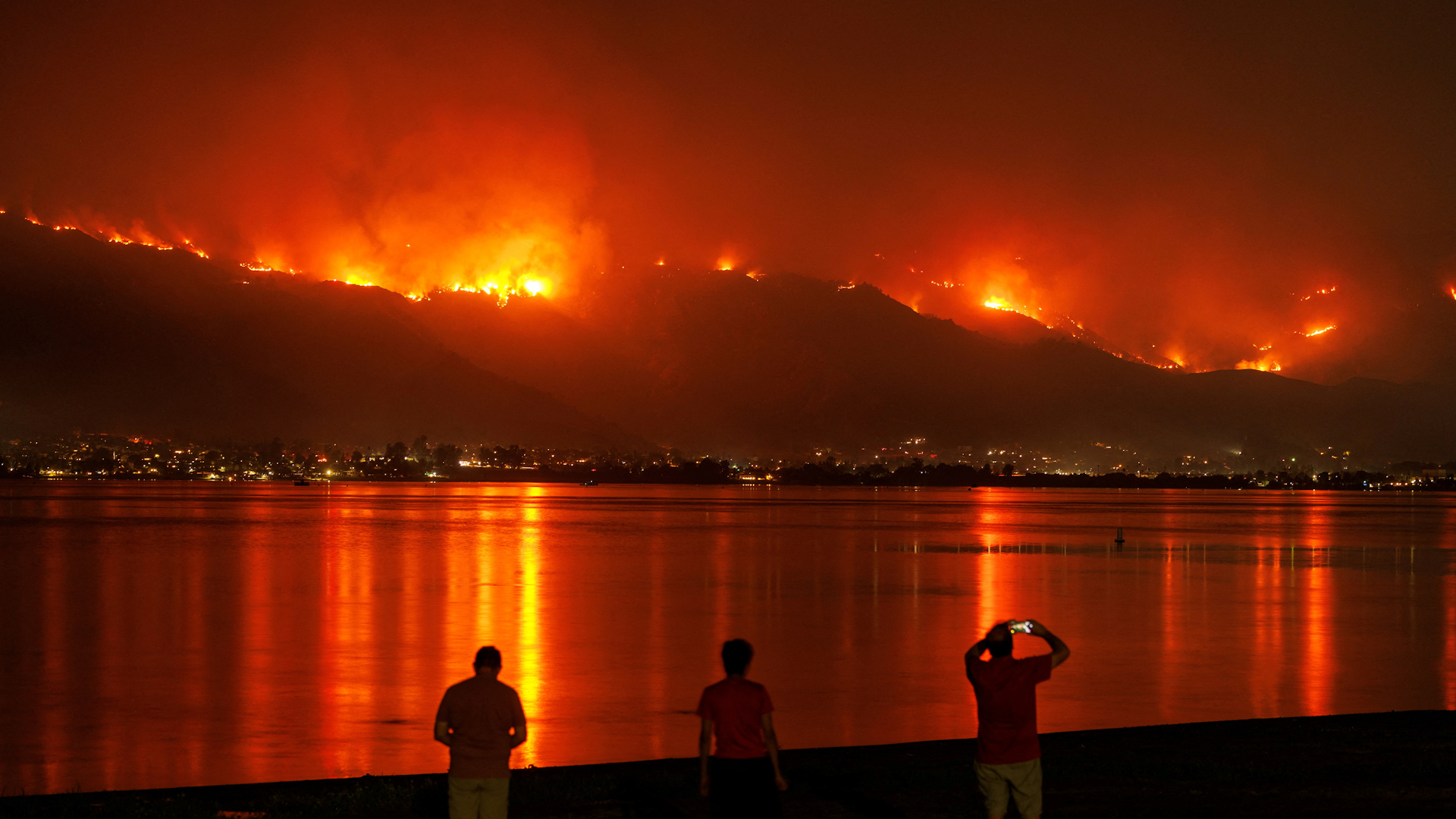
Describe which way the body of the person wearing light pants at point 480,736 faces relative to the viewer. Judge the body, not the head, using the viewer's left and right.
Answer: facing away from the viewer

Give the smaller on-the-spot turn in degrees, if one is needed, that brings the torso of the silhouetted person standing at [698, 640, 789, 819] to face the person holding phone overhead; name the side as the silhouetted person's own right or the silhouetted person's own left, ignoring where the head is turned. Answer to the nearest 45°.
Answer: approximately 90° to the silhouetted person's own right

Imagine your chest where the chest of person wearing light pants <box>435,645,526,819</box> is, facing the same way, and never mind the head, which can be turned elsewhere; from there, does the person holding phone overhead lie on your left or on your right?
on your right

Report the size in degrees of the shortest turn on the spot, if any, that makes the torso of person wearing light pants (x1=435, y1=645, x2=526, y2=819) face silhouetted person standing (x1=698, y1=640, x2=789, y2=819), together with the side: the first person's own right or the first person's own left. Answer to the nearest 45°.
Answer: approximately 90° to the first person's own right

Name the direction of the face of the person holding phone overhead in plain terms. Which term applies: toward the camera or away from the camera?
away from the camera

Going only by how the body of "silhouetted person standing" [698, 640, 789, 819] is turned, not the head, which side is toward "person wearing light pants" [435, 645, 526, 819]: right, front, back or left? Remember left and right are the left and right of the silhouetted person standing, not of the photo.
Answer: left

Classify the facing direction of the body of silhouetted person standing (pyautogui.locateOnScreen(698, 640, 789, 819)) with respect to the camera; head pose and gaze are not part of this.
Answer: away from the camera

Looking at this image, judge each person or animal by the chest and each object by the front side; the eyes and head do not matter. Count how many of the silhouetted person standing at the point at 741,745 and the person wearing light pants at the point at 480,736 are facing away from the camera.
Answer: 2
